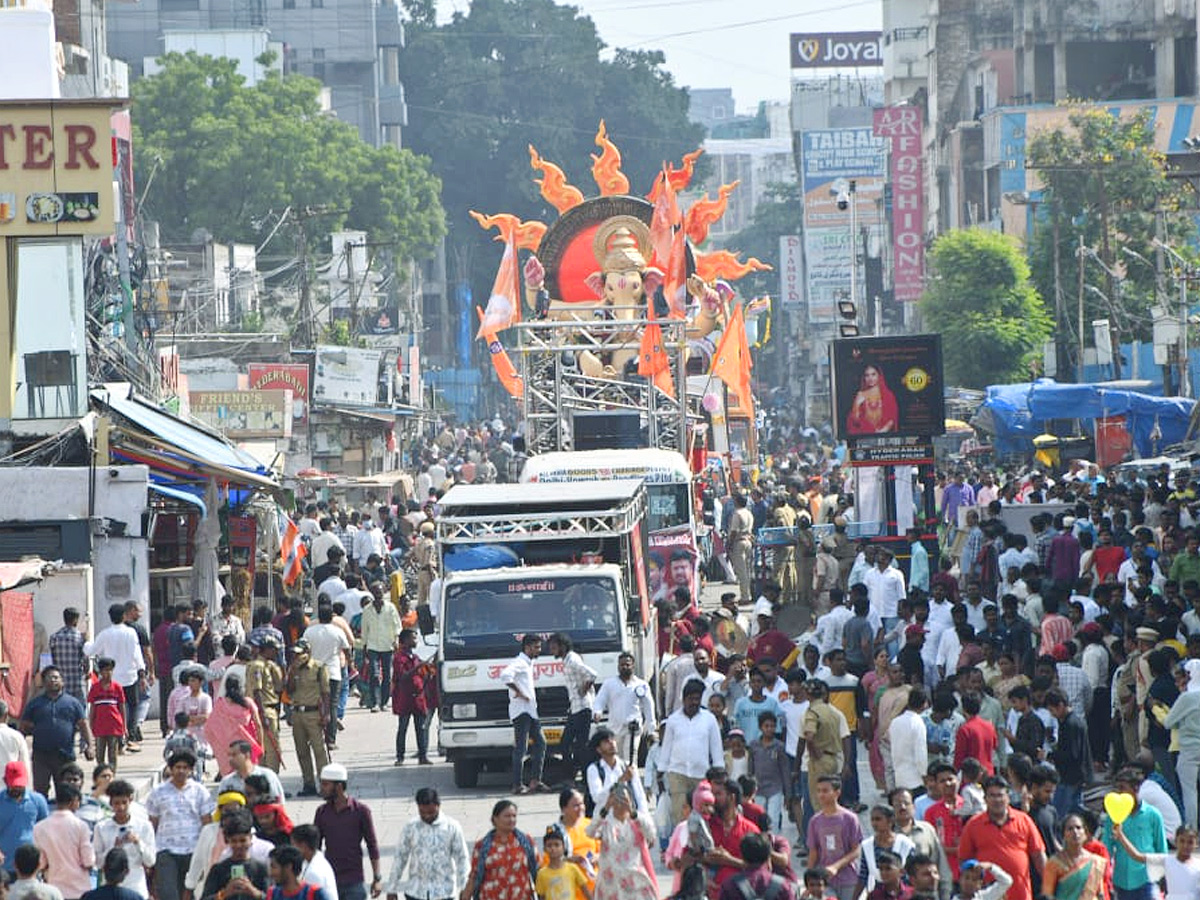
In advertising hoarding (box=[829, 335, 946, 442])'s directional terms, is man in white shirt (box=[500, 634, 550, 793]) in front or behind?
in front

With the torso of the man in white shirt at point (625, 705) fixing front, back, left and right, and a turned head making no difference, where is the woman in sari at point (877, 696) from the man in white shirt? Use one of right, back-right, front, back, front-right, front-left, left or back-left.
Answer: left

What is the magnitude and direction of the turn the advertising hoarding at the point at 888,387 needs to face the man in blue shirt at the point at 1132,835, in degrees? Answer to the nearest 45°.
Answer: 0° — it already faces them

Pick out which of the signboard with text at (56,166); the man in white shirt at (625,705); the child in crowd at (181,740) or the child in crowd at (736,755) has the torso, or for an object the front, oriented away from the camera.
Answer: the child in crowd at (181,740)

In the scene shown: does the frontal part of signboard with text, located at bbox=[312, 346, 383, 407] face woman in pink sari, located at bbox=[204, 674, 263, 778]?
yes

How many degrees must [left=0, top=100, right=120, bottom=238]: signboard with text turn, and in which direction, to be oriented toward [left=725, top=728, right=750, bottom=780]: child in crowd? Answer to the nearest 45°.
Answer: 0° — it already faces them

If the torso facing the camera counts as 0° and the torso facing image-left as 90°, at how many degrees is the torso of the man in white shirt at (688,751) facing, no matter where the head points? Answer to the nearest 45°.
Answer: approximately 0°
